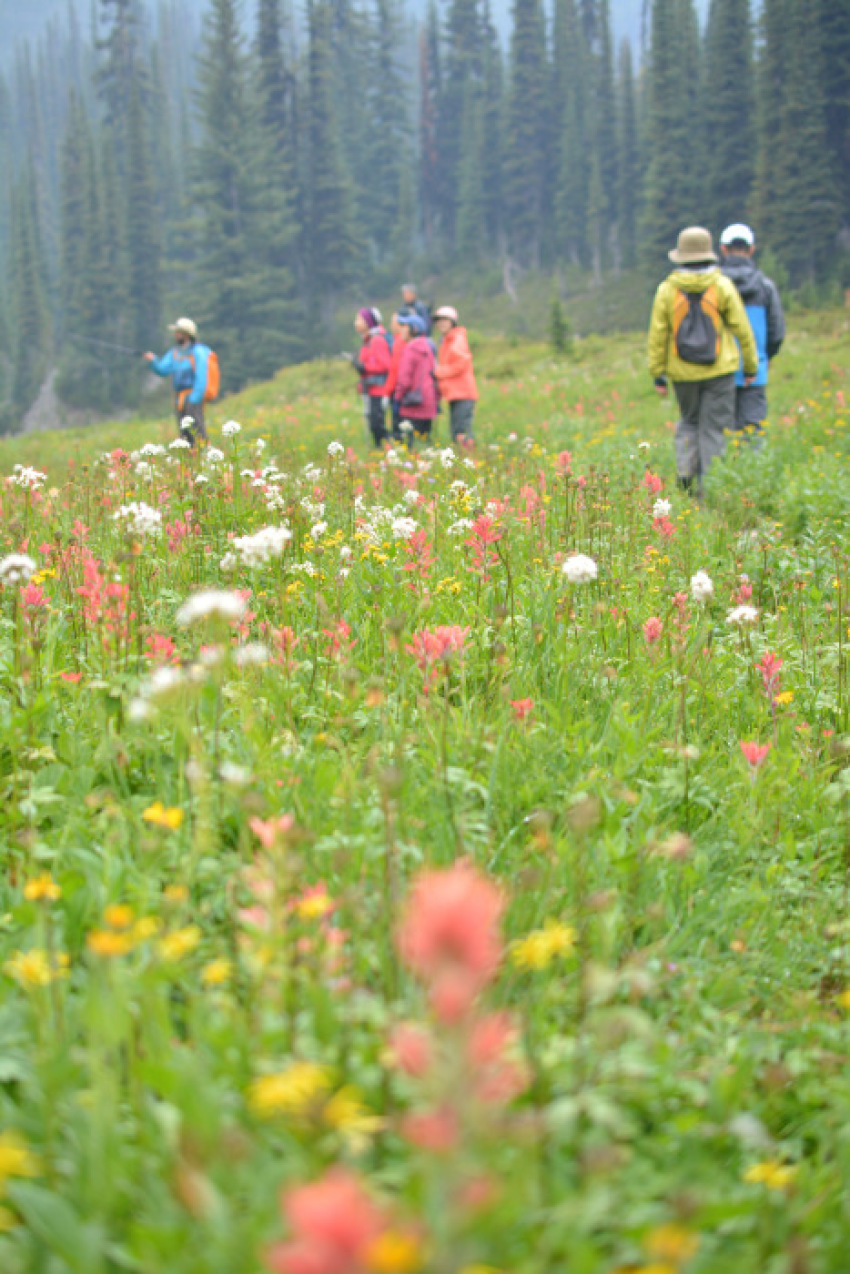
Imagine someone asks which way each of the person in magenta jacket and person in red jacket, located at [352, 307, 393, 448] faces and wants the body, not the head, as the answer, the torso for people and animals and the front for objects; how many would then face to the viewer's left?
2

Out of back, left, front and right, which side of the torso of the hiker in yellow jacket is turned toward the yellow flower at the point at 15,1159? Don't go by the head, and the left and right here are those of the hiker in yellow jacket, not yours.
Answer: back

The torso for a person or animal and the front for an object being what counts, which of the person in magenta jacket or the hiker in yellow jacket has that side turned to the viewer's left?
the person in magenta jacket

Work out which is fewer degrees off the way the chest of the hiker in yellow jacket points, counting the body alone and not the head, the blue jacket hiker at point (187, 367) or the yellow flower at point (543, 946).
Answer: the blue jacket hiker

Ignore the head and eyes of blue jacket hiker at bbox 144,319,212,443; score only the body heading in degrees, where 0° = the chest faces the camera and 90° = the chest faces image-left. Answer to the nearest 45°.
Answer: approximately 45°

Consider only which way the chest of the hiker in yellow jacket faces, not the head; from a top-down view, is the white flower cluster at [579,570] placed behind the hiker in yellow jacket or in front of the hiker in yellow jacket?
behind

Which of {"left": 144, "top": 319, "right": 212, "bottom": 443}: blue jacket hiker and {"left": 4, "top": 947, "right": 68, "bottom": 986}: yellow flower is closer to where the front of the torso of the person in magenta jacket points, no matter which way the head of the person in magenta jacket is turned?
the blue jacket hiker

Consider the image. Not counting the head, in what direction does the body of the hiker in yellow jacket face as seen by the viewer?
away from the camera

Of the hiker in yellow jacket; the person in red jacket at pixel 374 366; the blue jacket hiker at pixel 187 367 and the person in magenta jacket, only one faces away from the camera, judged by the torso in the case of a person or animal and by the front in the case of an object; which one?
the hiker in yellow jacket

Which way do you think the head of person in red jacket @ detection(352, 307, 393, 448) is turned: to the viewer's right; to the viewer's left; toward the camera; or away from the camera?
to the viewer's left

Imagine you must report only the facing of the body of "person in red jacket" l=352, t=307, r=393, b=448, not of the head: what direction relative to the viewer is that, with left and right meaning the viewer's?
facing to the left of the viewer

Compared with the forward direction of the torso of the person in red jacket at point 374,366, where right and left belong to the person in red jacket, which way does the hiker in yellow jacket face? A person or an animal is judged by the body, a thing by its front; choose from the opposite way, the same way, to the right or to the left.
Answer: to the right

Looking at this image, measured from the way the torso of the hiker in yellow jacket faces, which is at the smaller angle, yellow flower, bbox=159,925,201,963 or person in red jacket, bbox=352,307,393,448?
the person in red jacket

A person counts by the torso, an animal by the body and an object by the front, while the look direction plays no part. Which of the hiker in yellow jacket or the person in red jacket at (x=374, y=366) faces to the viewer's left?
the person in red jacket
